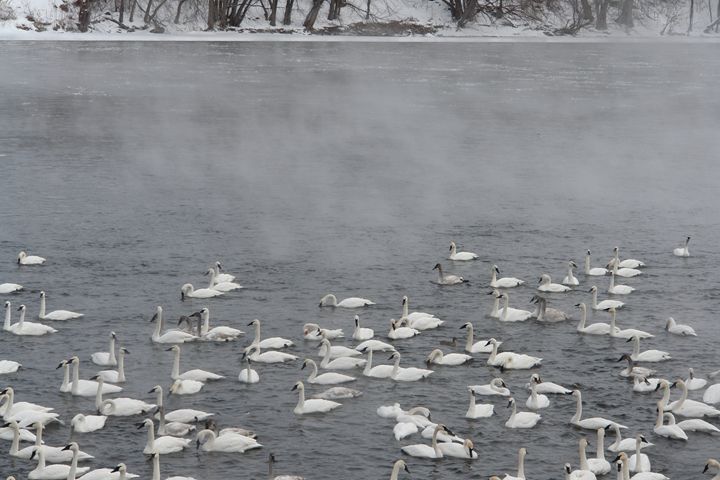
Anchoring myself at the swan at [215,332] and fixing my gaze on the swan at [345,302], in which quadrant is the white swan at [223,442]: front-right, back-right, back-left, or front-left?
back-right

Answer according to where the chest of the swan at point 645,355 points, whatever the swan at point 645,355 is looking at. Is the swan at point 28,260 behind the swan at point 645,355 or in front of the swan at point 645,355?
in front

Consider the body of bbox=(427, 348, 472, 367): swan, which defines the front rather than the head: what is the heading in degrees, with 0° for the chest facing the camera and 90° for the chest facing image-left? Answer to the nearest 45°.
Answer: approximately 90°

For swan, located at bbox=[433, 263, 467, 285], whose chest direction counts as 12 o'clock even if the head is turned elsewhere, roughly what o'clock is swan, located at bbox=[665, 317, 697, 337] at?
swan, located at bbox=[665, 317, 697, 337] is roughly at 7 o'clock from swan, located at bbox=[433, 263, 467, 285].

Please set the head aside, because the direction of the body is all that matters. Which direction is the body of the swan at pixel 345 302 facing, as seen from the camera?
to the viewer's left

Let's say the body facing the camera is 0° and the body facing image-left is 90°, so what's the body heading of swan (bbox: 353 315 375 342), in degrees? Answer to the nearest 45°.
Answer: approximately 45°

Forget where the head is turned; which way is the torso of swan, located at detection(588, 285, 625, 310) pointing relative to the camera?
to the viewer's left

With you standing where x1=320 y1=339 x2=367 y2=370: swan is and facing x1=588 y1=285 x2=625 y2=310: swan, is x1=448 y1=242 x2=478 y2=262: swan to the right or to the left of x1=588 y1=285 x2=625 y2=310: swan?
left

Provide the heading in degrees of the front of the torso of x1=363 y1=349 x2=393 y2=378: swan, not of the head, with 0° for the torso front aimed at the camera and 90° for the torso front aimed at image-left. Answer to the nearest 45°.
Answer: approximately 90°

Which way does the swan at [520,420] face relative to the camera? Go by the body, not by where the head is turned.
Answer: to the viewer's left
